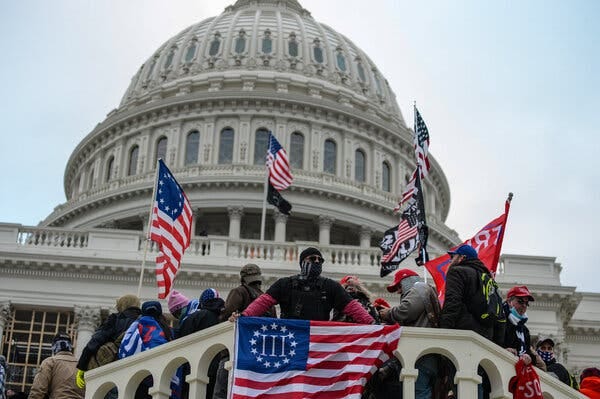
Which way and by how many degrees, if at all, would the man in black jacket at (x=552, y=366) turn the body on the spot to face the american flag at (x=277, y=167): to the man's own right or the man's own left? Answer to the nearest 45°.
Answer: approximately 135° to the man's own right

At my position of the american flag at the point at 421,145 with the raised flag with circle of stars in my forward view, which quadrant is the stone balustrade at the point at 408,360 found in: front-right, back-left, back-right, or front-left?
front-left

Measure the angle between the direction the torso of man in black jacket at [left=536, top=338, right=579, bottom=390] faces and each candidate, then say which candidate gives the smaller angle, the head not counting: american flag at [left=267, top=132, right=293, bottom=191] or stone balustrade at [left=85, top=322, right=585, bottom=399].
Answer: the stone balustrade

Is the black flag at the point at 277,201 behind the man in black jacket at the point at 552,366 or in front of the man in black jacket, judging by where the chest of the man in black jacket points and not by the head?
behind

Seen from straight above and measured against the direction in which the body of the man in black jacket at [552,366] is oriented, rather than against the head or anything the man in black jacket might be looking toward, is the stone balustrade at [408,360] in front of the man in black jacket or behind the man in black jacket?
in front

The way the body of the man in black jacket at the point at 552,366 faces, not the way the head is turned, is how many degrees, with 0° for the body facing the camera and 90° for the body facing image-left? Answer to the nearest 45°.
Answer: approximately 0°

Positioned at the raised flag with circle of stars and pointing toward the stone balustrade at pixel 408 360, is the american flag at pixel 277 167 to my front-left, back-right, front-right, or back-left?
back-left

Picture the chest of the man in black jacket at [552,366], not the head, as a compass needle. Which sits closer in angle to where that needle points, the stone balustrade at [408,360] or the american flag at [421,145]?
the stone balustrade

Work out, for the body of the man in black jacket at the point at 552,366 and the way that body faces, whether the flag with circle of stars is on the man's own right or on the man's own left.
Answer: on the man's own right

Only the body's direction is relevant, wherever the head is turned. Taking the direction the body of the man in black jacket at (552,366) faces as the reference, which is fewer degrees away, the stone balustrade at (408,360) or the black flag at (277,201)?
the stone balustrade
